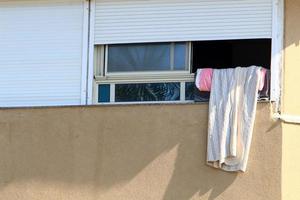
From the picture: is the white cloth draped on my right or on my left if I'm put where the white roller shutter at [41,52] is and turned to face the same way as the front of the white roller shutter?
on my left

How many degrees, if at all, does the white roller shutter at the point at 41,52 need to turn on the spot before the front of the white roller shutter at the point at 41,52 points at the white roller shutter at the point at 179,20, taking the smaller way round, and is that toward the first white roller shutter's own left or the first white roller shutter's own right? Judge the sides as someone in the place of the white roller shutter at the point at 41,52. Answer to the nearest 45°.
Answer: approximately 90° to the first white roller shutter's own left

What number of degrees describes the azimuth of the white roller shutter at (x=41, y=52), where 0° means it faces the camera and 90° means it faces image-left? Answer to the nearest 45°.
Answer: approximately 0°

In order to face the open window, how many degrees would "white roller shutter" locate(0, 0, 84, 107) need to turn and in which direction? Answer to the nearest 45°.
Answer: approximately 90° to its left

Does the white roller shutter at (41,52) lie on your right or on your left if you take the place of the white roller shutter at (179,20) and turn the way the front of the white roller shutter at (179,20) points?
on your right

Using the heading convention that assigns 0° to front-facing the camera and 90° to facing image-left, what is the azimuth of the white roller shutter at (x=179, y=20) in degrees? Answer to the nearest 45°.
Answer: approximately 0°

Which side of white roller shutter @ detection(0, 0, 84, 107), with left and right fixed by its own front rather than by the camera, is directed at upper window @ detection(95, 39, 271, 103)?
left

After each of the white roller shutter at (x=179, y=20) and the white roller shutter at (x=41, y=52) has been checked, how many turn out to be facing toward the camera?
2
